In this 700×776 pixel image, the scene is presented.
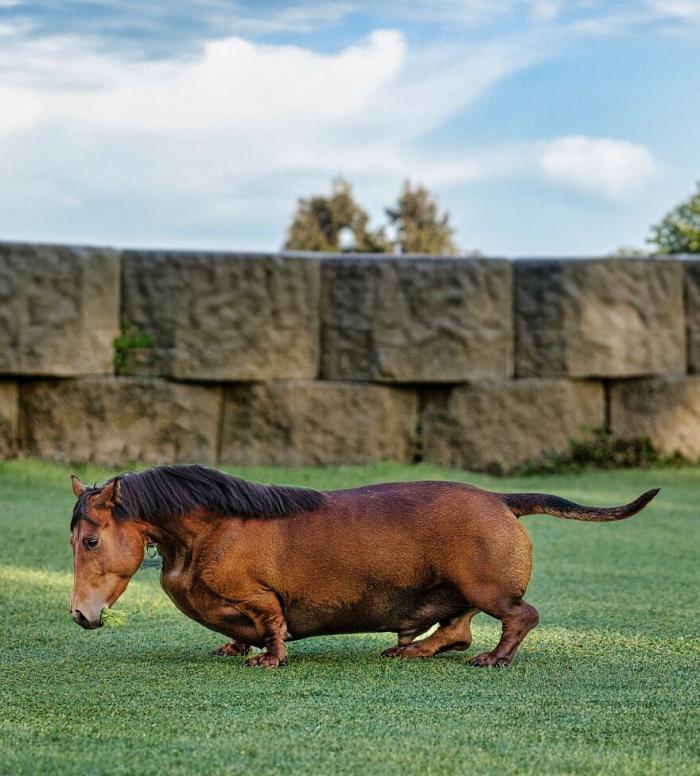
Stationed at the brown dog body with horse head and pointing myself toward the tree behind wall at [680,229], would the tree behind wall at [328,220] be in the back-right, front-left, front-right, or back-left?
front-left

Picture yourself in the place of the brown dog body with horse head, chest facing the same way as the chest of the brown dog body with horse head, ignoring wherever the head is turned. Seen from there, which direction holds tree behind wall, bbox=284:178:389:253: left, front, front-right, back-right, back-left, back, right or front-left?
right

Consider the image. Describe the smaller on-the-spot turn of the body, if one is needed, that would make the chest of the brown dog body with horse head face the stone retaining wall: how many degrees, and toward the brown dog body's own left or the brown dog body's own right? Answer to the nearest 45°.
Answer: approximately 90° to the brown dog body's own right

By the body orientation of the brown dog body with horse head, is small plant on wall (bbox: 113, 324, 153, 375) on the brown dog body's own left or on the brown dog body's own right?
on the brown dog body's own right

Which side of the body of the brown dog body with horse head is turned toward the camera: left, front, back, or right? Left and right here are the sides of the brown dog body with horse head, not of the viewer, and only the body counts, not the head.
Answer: left

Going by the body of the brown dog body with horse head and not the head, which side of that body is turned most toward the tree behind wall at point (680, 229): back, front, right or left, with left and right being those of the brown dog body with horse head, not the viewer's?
right

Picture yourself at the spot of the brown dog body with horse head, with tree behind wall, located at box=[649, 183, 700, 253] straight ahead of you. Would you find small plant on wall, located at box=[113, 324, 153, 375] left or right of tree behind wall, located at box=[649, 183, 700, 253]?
left

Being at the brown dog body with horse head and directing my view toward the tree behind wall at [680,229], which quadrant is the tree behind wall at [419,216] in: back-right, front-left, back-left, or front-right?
front-left
